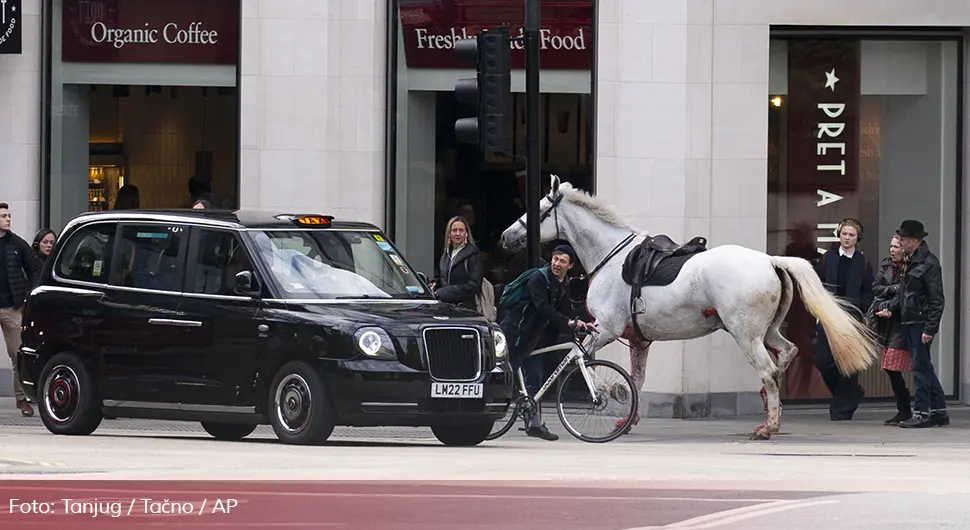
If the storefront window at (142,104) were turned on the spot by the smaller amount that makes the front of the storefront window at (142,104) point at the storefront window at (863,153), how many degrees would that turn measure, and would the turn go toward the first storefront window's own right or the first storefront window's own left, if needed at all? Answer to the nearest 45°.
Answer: approximately 90° to the first storefront window's own left

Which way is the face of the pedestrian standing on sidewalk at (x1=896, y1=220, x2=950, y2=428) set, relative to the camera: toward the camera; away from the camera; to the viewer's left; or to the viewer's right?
to the viewer's left

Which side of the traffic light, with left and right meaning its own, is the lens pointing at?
left

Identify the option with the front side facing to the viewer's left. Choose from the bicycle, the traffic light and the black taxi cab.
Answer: the traffic light

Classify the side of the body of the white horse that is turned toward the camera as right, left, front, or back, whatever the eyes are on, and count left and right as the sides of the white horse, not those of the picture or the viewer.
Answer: left

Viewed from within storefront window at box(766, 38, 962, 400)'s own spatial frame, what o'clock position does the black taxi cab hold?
The black taxi cab is roughly at 1 o'clock from the storefront window.

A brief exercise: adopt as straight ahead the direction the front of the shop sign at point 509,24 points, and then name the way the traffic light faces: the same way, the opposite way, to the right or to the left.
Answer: to the right
